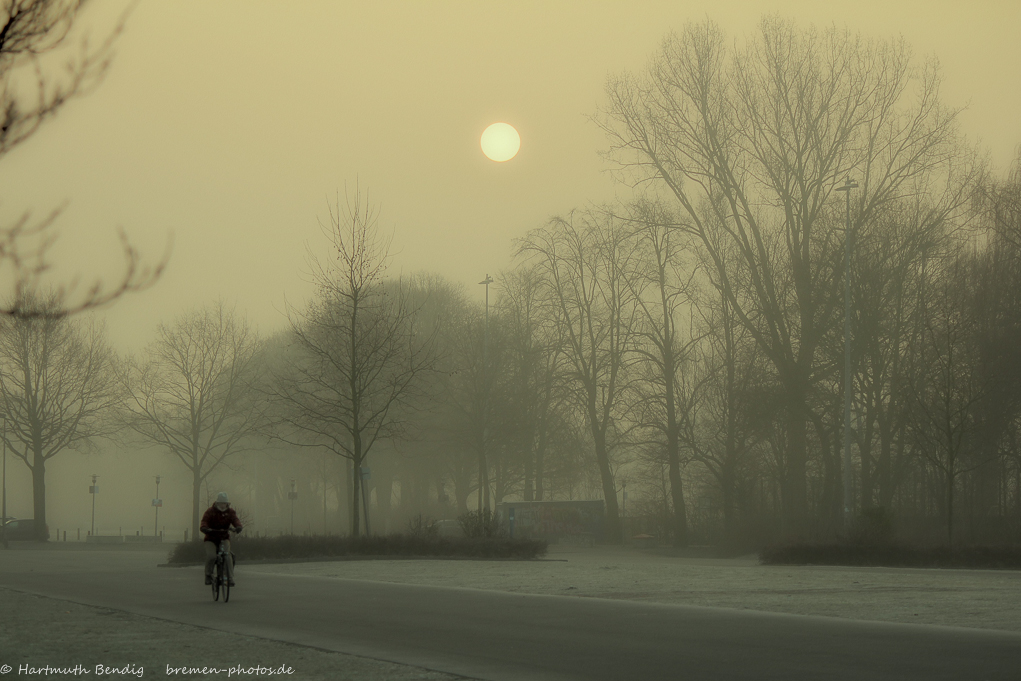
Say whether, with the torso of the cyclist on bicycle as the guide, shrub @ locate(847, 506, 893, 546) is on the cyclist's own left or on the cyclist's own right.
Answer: on the cyclist's own left

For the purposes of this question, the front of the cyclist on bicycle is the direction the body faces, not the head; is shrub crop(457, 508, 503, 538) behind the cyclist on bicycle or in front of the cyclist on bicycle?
behind

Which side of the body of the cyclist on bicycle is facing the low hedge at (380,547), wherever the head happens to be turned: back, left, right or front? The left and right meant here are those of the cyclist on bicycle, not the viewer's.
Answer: back

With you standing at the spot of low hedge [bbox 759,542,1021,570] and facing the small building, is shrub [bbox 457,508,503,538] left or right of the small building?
left

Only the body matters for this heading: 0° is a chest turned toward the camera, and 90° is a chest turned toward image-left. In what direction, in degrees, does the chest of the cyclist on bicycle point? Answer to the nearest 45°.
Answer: approximately 0°

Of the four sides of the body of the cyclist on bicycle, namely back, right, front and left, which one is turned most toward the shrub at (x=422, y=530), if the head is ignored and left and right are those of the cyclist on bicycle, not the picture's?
back

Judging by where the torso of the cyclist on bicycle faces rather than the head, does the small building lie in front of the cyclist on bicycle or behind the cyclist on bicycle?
behind
